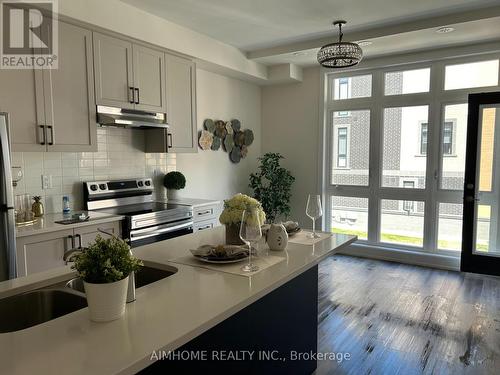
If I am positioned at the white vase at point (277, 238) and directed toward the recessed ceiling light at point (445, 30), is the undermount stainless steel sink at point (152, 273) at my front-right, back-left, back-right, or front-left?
back-left

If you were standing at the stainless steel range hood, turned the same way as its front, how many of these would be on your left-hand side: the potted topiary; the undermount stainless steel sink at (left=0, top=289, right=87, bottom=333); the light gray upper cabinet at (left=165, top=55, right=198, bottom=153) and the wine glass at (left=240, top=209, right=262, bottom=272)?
2

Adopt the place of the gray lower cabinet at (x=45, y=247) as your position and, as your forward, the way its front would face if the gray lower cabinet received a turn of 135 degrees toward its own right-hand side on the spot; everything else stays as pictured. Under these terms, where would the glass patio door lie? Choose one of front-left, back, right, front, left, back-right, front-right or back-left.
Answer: back

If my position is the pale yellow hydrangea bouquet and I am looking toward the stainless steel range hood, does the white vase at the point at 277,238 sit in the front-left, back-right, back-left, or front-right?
back-right

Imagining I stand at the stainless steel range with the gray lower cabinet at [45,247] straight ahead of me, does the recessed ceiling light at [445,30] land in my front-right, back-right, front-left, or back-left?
back-left

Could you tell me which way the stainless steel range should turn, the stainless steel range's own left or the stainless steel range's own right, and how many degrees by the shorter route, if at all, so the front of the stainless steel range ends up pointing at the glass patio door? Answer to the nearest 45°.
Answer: approximately 45° to the stainless steel range's own left

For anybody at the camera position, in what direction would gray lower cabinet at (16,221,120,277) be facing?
facing the viewer and to the right of the viewer

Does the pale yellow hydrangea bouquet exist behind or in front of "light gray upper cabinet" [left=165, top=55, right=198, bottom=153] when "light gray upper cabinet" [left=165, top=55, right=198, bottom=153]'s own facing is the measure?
in front

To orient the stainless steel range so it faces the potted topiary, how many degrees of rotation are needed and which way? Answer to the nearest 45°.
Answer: approximately 90° to its left

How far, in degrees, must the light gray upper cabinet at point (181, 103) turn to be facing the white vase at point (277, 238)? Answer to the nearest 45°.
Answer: approximately 45° to its right

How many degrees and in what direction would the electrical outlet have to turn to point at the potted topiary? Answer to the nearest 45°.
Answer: approximately 45° to its left

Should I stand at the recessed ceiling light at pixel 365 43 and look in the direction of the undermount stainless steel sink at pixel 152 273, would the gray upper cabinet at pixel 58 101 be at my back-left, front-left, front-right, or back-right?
front-right
